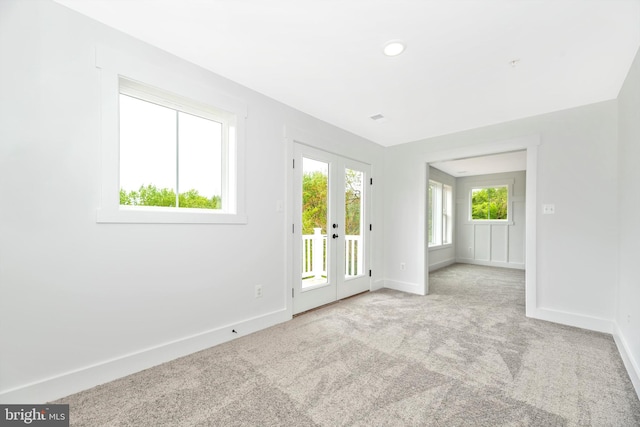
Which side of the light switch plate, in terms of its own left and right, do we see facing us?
front

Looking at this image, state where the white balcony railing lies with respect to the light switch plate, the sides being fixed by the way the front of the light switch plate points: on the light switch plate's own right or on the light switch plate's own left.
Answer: on the light switch plate's own right

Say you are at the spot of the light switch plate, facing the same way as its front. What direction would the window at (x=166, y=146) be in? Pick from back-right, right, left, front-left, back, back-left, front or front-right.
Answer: front-right

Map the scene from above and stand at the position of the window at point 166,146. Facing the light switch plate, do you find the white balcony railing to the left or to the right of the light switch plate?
left

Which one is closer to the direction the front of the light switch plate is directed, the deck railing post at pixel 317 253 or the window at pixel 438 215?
the deck railing post

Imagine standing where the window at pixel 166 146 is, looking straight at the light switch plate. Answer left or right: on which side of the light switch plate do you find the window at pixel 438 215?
left

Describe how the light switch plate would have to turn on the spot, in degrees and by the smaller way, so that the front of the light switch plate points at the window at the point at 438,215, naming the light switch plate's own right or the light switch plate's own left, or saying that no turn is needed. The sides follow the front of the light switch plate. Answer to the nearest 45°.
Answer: approximately 135° to the light switch plate's own right

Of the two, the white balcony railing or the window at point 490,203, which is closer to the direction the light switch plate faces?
the white balcony railing

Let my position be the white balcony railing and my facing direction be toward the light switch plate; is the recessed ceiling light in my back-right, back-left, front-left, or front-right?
front-right

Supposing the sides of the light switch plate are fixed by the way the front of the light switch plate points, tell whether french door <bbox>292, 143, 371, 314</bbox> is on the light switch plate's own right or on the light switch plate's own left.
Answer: on the light switch plate's own right

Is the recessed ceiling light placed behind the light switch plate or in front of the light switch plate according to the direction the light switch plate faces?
in front

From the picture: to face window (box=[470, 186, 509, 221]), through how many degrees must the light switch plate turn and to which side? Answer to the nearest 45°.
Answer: approximately 180°

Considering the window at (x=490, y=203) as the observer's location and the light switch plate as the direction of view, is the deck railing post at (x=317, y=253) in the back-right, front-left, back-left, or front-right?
front-right

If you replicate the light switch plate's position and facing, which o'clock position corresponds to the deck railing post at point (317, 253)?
The deck railing post is roughly at 2 o'clock from the light switch plate.

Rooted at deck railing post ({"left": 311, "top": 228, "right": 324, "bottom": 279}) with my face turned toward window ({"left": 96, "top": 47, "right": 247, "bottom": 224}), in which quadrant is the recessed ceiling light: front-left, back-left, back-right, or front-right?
front-left

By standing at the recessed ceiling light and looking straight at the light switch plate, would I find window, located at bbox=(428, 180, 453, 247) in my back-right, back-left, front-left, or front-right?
front-left
